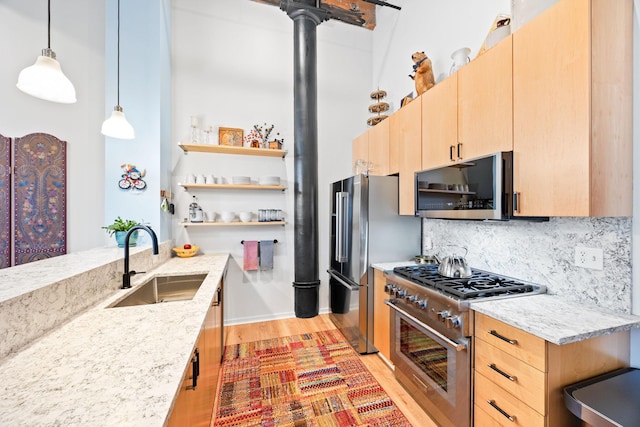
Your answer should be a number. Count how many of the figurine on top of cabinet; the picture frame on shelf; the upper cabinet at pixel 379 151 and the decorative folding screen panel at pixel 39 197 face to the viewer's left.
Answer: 2

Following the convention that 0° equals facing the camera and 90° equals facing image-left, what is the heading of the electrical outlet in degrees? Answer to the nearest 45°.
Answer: approximately 45°

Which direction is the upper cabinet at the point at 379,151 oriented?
to the viewer's left

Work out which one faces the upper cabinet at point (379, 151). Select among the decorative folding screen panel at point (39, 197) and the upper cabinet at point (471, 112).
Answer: the decorative folding screen panel

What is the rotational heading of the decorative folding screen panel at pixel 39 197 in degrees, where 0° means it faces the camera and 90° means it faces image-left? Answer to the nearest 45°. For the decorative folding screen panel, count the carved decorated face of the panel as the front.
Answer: approximately 315°

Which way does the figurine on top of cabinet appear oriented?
to the viewer's left

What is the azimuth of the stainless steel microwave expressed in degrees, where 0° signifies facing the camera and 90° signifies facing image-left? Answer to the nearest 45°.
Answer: approximately 45°
